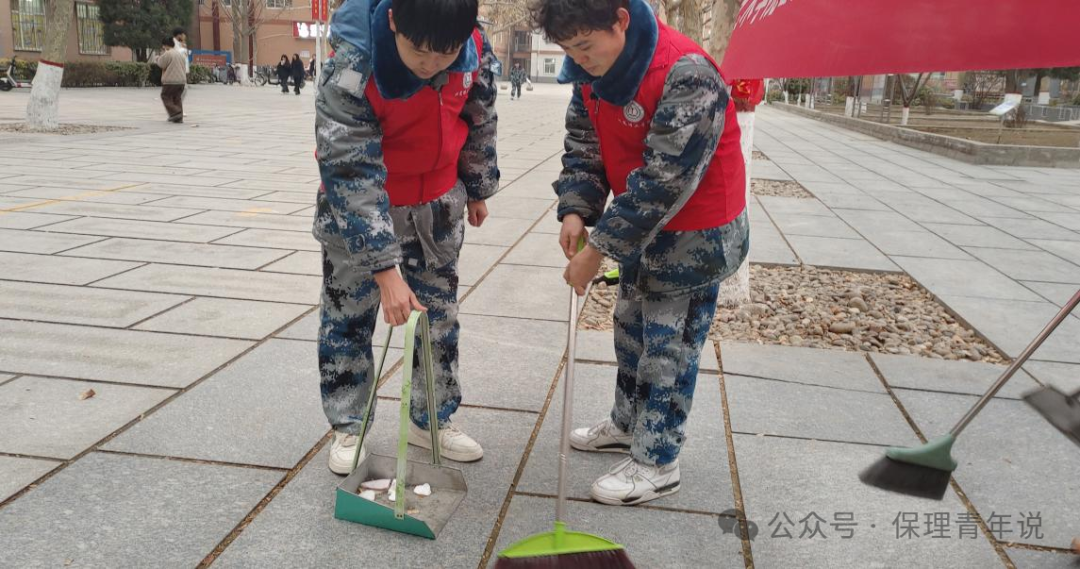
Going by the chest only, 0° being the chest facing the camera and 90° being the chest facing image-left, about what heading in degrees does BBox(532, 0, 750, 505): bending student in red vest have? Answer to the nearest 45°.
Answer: approximately 45°

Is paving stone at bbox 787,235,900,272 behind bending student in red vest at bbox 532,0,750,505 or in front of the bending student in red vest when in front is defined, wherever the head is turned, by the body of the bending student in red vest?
behind

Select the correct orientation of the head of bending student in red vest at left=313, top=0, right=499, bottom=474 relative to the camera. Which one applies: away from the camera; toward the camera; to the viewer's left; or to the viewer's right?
toward the camera

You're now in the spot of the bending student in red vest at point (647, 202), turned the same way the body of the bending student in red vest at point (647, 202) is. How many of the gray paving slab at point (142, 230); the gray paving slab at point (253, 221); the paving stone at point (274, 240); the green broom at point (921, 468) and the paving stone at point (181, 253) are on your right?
4

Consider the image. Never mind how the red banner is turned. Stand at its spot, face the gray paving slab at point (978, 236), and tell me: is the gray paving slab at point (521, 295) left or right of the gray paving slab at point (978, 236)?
left

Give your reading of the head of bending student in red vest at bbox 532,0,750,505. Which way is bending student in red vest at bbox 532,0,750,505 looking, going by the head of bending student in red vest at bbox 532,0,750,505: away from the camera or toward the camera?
toward the camera

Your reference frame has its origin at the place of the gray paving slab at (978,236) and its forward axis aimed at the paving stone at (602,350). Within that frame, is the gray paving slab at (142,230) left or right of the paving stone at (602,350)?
right

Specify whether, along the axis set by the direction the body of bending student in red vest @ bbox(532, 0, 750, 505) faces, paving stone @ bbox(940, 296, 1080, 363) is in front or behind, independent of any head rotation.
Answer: behind

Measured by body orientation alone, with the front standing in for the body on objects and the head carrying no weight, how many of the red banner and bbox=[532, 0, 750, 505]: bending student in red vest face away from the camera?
0
